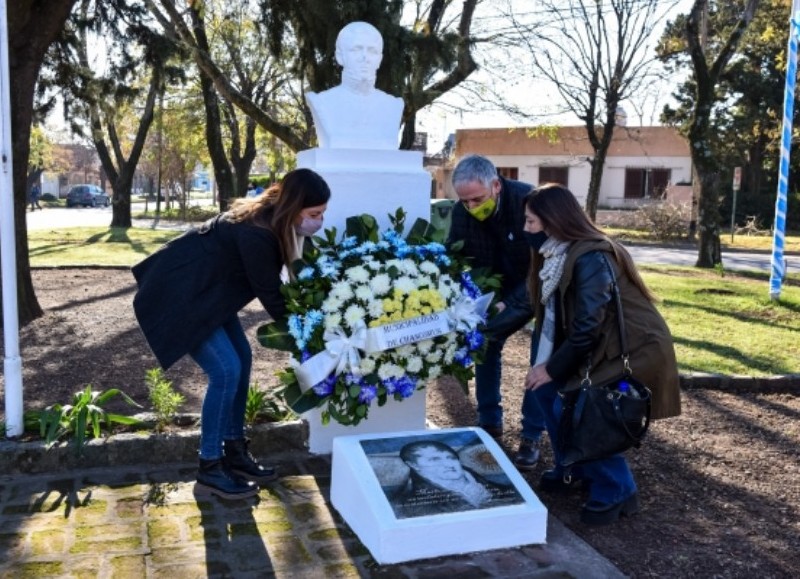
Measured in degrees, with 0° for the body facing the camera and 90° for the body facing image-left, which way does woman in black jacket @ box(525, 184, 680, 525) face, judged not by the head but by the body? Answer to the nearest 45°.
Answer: approximately 90°

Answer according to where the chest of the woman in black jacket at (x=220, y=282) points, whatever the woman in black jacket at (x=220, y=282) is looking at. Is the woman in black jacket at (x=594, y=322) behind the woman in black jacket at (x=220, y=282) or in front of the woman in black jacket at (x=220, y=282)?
in front

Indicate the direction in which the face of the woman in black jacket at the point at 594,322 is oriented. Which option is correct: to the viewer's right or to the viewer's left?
to the viewer's left

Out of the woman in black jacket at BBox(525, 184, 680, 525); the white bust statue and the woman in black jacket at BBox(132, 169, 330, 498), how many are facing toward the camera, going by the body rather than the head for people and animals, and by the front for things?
1

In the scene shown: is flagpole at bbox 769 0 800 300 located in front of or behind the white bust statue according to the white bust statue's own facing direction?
behind

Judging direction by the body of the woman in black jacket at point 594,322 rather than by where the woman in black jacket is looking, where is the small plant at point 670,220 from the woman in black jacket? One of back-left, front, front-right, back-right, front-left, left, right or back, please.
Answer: right

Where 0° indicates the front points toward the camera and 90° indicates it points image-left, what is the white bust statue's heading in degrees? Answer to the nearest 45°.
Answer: approximately 0°

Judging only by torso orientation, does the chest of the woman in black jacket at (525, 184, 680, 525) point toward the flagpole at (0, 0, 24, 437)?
yes

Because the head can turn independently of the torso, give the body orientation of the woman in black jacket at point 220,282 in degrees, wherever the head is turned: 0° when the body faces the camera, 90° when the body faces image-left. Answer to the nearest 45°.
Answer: approximately 270°

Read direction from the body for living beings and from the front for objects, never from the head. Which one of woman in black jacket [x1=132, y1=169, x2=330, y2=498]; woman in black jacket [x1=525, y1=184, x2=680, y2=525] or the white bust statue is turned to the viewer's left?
woman in black jacket [x1=525, y1=184, x2=680, y2=525]

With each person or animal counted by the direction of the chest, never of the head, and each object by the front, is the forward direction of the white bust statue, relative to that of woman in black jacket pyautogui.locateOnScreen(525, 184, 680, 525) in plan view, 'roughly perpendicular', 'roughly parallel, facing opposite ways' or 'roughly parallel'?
roughly perpendicular

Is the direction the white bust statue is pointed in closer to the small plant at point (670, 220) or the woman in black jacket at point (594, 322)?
the woman in black jacket
